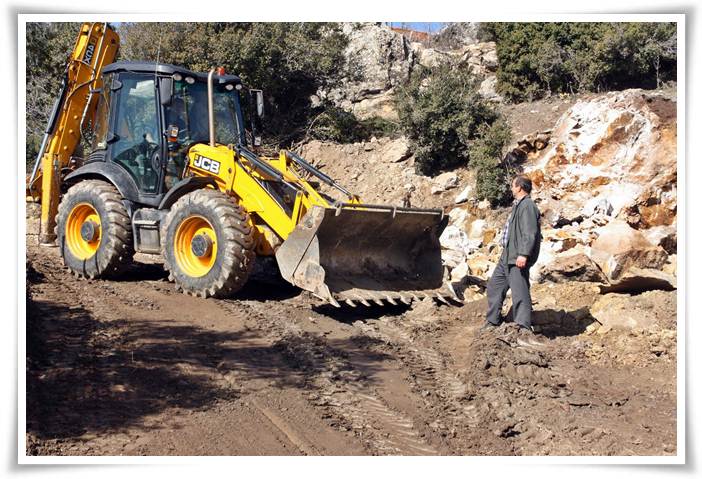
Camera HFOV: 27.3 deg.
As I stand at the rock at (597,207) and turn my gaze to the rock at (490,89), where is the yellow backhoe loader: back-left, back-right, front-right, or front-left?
back-left

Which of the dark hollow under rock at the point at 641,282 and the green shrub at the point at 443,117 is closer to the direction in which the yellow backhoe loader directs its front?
the dark hollow under rock

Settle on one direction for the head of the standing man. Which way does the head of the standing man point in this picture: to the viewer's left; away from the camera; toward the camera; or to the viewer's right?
to the viewer's left

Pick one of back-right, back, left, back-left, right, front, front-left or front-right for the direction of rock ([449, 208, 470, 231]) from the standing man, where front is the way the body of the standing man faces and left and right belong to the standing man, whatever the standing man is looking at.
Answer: right

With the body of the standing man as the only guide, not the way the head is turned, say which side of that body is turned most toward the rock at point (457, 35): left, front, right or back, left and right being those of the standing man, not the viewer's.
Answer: right

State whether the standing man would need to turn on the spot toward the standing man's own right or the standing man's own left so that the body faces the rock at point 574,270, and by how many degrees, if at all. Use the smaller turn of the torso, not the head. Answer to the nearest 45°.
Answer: approximately 90° to the standing man's own right

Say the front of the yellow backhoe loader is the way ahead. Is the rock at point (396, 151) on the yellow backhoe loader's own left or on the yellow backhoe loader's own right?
on the yellow backhoe loader's own left

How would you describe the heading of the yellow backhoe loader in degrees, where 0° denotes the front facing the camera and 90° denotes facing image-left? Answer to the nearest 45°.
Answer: approximately 315°

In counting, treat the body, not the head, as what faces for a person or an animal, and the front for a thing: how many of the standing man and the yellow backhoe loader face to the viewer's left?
1

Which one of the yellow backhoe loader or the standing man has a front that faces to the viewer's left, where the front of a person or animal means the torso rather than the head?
the standing man

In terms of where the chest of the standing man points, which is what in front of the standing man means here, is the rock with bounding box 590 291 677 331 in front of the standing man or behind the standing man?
behind

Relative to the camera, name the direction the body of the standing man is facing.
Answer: to the viewer's left
